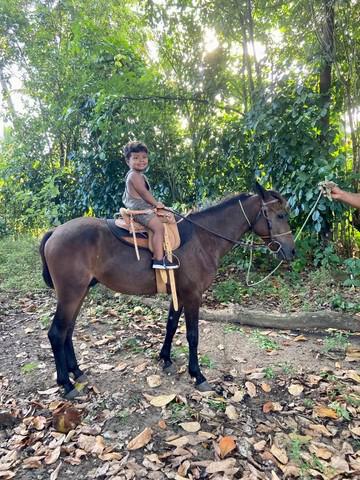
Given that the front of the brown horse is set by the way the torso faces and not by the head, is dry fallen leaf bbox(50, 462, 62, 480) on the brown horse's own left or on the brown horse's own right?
on the brown horse's own right

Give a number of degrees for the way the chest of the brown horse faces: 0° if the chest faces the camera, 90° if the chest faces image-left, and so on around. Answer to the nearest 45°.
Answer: approximately 270°

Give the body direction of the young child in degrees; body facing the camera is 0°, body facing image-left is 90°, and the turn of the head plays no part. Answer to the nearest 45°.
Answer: approximately 270°

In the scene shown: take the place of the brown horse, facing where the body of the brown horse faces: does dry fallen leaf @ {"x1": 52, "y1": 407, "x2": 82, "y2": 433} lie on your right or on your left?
on your right

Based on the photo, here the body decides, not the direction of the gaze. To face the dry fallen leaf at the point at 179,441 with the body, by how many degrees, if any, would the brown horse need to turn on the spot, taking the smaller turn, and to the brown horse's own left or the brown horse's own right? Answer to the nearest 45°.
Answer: approximately 90° to the brown horse's own right

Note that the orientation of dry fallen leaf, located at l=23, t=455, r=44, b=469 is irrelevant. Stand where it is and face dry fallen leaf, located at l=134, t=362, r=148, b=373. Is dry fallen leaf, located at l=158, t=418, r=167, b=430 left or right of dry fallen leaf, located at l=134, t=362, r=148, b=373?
right

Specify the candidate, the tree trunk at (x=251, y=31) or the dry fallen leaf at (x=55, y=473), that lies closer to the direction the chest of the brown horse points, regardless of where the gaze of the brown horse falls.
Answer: the tree trunk

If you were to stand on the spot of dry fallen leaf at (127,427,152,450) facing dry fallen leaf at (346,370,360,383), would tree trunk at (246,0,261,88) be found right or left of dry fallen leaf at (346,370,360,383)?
left

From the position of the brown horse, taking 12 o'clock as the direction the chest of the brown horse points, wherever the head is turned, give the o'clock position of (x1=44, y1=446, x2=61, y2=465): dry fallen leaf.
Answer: The dry fallen leaf is roughly at 4 o'clock from the brown horse.
